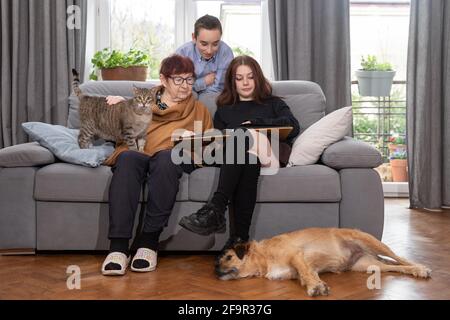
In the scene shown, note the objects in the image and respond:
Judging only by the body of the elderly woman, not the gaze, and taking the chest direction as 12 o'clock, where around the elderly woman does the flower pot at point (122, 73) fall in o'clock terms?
The flower pot is roughly at 6 o'clock from the elderly woman.

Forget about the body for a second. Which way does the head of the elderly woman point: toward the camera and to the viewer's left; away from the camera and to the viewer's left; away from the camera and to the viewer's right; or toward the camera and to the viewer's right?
toward the camera and to the viewer's right

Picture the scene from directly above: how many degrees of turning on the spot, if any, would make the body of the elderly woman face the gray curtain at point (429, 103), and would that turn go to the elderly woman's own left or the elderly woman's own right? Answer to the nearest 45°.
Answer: approximately 135° to the elderly woman's own left

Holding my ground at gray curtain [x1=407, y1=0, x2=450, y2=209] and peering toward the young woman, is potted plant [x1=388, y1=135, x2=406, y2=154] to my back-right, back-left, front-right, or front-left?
back-right

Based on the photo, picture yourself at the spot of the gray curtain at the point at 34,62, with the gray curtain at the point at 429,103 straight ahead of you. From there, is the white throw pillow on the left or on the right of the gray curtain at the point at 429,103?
right

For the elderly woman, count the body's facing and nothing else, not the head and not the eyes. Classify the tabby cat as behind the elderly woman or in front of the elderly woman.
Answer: behind

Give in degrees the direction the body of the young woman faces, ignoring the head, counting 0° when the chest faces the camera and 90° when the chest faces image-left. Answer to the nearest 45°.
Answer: approximately 0°

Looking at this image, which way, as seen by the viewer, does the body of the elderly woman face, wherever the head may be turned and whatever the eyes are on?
toward the camera
